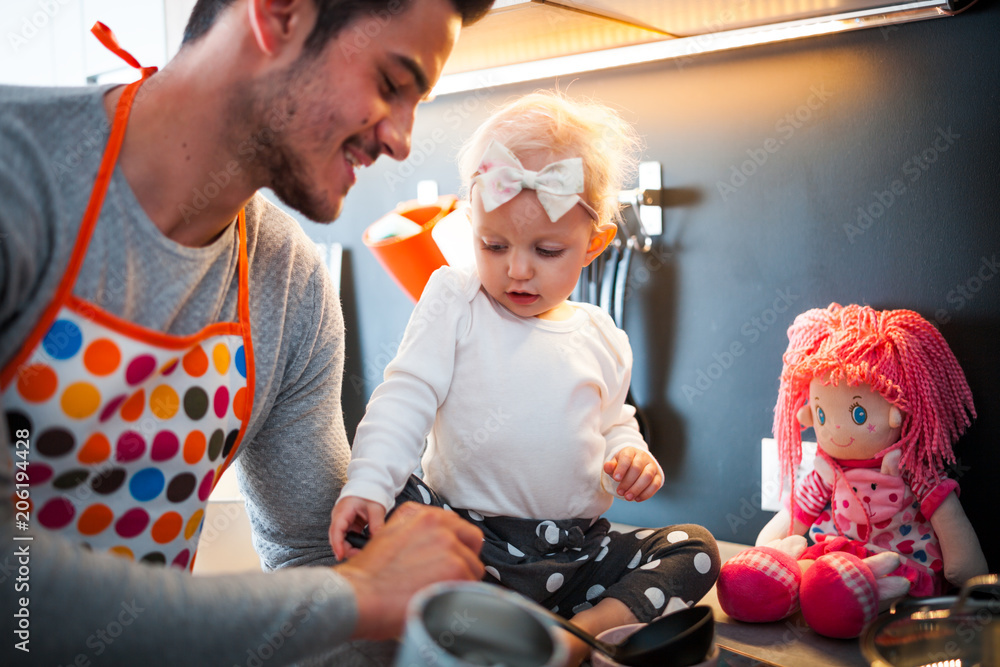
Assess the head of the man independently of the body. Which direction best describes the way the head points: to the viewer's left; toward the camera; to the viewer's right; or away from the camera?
to the viewer's right

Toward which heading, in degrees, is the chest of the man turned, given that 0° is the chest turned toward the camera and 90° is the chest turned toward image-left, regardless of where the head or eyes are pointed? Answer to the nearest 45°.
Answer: approximately 315°

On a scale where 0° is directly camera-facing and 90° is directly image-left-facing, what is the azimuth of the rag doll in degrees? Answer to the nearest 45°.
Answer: approximately 45°

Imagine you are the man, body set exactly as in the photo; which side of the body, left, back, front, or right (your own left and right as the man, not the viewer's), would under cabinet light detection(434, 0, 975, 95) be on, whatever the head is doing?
left

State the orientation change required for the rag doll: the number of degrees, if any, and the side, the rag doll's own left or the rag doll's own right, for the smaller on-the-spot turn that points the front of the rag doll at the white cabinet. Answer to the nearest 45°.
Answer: approximately 45° to the rag doll's own right
